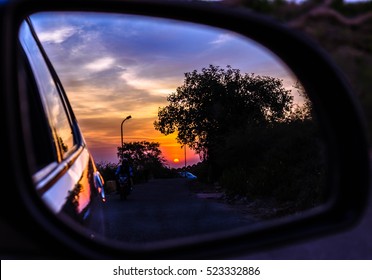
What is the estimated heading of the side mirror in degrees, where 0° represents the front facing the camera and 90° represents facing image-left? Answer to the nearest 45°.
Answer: approximately 0°
